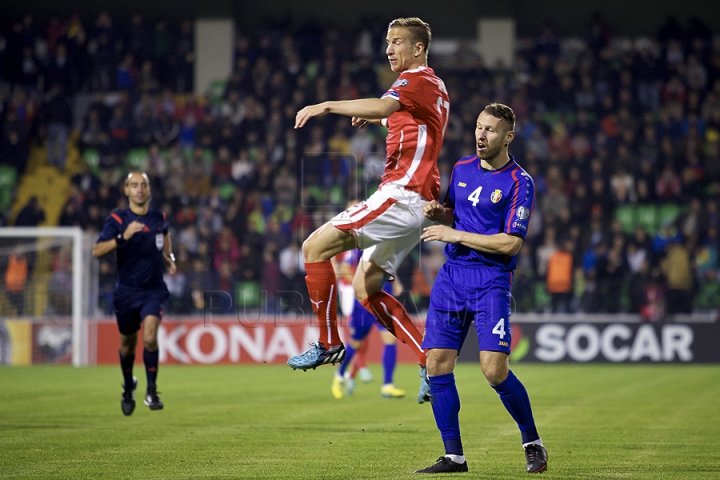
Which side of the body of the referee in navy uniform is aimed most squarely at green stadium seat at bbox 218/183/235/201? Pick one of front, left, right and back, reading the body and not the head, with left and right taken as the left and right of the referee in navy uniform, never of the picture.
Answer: back

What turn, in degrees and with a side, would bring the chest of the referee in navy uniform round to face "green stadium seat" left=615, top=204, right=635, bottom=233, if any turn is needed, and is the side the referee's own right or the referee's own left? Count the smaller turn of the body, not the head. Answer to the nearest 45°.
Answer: approximately 135° to the referee's own left

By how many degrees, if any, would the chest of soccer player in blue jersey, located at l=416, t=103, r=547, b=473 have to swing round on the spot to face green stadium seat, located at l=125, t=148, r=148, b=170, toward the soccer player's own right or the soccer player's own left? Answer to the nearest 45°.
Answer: approximately 90° to the soccer player's own right

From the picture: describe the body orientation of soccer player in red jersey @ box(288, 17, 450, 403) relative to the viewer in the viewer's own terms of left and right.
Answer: facing to the left of the viewer

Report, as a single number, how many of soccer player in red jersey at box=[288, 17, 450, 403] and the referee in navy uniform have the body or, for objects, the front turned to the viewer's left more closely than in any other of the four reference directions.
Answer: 1

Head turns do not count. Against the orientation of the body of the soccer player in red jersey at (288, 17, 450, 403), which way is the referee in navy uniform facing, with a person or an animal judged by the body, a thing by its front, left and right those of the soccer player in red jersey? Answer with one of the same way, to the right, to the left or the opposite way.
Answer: to the left

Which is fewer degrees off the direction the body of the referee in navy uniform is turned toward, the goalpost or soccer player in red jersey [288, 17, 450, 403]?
the soccer player in red jersey

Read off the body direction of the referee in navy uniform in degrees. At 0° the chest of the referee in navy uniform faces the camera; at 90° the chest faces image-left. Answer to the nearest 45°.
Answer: approximately 0°

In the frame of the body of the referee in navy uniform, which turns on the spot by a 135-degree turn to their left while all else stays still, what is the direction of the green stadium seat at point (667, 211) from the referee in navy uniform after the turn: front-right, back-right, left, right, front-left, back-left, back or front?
front

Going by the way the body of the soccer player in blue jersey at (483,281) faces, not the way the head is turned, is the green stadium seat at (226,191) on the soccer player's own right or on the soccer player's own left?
on the soccer player's own right
